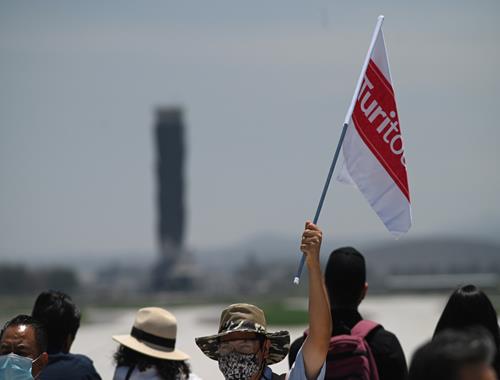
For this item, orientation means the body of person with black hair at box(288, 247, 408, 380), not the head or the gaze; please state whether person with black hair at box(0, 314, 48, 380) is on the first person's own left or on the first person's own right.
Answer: on the first person's own left

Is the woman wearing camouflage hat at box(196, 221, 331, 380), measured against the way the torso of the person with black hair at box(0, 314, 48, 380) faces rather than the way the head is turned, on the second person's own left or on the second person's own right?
on the second person's own left

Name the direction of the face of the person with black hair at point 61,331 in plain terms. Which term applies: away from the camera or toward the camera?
away from the camera

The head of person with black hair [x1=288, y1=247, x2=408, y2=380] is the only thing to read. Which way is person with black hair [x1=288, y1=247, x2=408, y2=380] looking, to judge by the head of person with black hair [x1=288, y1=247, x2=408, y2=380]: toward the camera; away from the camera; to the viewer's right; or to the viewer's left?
away from the camera

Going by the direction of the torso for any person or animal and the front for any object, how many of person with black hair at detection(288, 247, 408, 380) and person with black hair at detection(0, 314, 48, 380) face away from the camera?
1

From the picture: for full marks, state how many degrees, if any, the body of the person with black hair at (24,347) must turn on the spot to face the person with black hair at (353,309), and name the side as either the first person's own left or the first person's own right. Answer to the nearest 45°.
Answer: approximately 135° to the first person's own left

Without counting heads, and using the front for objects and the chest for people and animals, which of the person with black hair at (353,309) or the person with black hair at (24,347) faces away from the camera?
the person with black hair at (353,309)

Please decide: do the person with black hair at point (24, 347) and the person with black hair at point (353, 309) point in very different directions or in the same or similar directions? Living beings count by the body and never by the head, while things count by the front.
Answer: very different directions

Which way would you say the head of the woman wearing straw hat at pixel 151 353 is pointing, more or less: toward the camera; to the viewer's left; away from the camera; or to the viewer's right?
away from the camera

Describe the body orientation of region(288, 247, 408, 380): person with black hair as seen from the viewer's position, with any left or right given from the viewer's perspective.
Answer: facing away from the viewer

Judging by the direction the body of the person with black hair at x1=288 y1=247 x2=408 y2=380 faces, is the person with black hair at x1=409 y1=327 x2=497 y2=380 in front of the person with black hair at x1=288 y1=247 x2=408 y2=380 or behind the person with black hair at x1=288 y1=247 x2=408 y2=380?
behind
